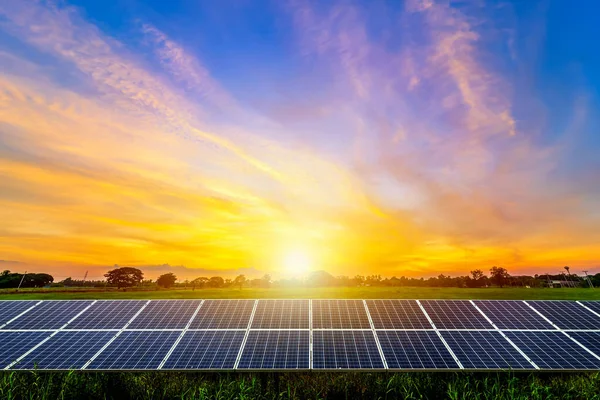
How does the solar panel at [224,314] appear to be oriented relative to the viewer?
toward the camera

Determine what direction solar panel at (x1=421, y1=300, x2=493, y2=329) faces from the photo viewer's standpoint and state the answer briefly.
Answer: facing the viewer

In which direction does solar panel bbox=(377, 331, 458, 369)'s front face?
toward the camera

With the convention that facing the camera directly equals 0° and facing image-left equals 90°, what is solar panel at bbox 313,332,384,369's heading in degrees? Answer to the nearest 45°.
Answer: approximately 0°

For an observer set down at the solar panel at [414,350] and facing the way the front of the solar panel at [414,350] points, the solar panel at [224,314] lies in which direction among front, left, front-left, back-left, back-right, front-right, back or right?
right

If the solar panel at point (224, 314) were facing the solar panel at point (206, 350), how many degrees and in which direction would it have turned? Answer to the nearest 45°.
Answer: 0° — it already faces it

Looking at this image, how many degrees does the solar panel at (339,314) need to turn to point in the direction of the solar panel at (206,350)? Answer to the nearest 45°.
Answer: approximately 45° to its right

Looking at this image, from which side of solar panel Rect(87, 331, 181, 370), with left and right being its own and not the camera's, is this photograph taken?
front

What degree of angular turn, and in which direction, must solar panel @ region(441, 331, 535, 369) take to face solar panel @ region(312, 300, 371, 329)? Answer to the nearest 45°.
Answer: approximately 90° to its right
